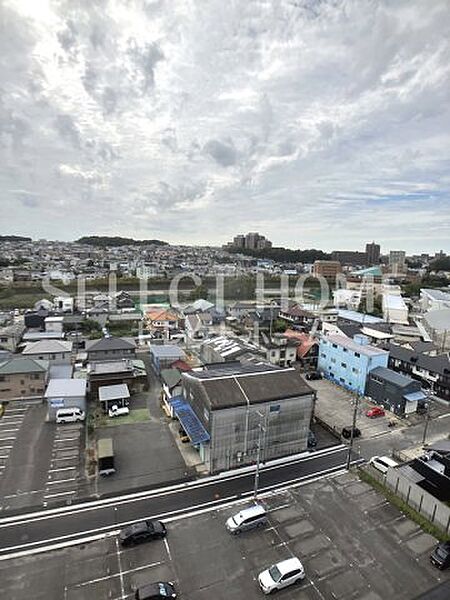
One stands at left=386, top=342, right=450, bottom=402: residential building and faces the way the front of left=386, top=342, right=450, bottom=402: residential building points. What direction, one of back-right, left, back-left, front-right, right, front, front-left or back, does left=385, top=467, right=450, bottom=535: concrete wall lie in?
front-left

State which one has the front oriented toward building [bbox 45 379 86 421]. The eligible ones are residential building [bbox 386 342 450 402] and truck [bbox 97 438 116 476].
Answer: the residential building

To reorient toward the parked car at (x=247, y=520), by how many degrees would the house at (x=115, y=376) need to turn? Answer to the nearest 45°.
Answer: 0° — it already faces it

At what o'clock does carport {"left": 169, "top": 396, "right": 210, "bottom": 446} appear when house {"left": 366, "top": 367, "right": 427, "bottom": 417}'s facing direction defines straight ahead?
The carport is roughly at 3 o'clock from the house.

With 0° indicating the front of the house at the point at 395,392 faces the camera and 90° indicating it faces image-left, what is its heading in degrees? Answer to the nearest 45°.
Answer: approximately 315°

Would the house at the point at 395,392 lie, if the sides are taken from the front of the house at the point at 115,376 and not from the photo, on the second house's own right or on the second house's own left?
on the second house's own left
